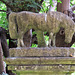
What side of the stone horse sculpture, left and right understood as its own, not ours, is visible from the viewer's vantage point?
right
